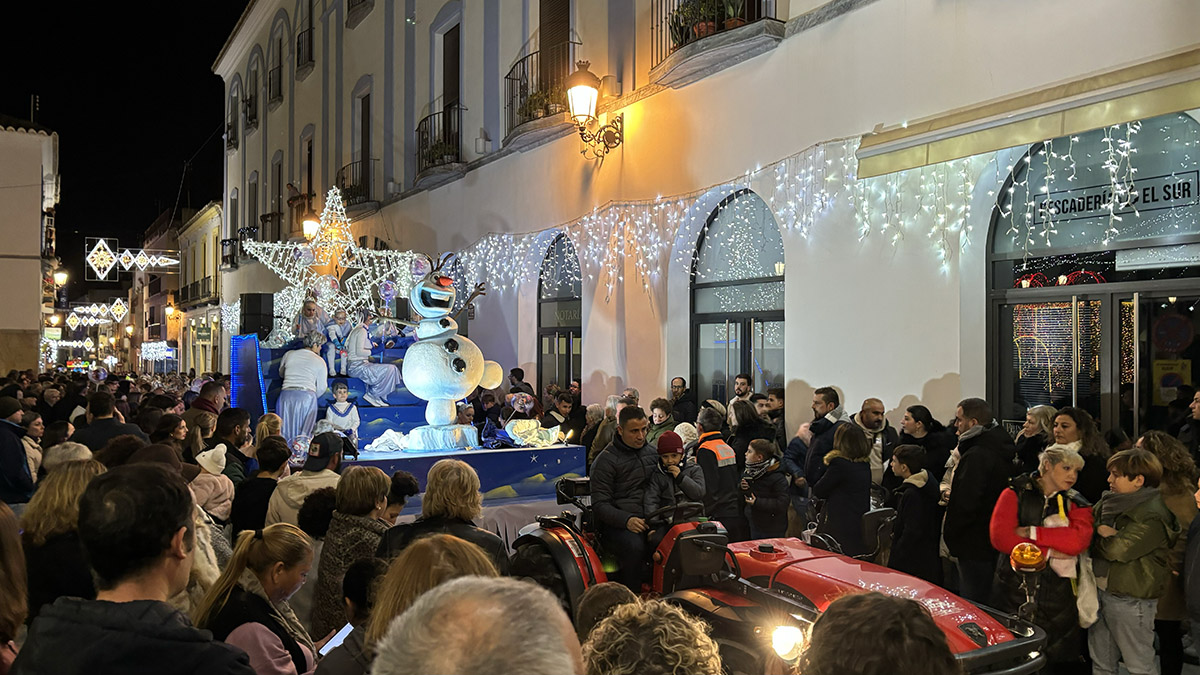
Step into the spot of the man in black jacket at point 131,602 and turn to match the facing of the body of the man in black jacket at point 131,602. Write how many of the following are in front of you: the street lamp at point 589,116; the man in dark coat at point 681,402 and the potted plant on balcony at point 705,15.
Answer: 3

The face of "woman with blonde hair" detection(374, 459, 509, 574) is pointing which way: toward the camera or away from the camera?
away from the camera

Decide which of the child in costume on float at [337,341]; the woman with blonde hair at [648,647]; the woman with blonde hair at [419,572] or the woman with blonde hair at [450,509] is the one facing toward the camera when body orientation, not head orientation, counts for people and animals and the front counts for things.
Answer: the child in costume on float

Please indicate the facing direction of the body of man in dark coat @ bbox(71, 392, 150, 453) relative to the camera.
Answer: away from the camera

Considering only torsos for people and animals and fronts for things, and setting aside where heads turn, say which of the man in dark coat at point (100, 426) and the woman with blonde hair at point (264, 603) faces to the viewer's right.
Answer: the woman with blonde hair

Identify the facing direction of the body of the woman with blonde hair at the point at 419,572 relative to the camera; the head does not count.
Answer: away from the camera

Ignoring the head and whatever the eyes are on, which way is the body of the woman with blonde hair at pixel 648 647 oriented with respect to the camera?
away from the camera

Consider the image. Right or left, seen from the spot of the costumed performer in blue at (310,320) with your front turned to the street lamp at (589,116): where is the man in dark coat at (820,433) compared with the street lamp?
right

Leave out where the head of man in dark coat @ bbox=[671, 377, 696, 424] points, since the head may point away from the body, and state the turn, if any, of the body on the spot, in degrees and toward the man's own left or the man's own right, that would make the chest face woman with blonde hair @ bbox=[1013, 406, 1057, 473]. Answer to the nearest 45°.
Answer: approximately 90° to the man's own left

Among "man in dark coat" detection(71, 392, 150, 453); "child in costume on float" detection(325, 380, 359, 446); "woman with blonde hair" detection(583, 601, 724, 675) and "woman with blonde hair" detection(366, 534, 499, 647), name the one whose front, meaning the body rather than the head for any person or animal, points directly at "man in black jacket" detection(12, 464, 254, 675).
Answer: the child in costume on float

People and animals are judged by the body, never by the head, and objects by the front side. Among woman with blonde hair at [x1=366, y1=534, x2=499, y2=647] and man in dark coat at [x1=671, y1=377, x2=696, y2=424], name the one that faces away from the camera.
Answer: the woman with blonde hair

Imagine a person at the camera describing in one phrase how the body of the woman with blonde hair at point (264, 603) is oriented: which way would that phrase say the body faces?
to the viewer's right

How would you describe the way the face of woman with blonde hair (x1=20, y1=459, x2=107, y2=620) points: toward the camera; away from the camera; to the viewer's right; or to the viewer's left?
away from the camera

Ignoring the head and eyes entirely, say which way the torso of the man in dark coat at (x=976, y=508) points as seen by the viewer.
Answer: to the viewer's left

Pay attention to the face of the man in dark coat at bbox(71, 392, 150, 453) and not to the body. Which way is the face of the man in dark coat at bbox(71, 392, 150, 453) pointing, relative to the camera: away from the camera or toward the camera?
away from the camera

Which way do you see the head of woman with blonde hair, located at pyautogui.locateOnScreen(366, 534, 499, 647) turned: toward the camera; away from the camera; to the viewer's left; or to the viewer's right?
away from the camera
